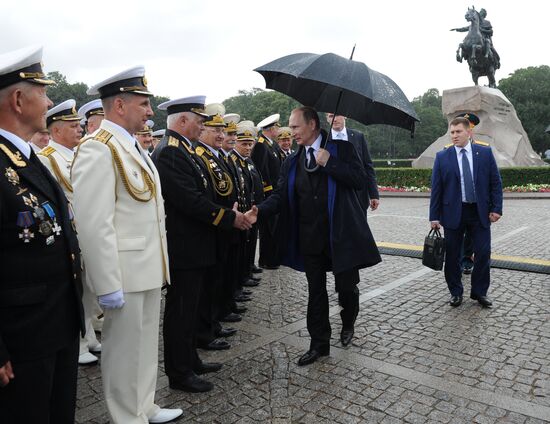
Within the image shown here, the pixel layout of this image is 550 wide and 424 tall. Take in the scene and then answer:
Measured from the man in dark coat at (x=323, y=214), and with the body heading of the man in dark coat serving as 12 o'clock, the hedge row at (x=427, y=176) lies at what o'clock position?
The hedge row is roughly at 5 o'clock from the man in dark coat.

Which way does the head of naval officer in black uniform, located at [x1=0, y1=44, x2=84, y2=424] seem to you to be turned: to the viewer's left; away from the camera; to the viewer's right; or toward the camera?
to the viewer's right

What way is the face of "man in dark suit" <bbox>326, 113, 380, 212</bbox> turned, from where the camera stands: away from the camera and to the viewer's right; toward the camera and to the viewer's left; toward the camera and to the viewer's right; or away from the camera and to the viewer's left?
toward the camera and to the viewer's left

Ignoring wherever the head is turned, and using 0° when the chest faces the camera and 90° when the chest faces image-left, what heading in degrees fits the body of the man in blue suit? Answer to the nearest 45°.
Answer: approximately 0°

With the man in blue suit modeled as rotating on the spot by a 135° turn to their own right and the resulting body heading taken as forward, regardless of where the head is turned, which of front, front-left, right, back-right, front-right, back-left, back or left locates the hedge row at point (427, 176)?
front-right

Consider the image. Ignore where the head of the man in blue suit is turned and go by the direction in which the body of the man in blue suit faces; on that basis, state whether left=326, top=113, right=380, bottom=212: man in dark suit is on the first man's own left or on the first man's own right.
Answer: on the first man's own right

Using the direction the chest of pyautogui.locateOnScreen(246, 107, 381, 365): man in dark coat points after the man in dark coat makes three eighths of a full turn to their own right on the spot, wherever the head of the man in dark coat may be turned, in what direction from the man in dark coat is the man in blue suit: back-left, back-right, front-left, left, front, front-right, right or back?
front-right

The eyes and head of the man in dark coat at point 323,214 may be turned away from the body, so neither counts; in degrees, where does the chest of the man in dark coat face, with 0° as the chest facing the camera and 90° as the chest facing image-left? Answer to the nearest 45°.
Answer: approximately 45°

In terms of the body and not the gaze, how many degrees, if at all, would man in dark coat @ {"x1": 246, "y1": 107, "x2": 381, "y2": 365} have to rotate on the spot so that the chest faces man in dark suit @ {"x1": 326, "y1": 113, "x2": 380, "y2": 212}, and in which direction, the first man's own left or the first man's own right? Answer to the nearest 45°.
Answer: approximately 135° to the first man's own right
